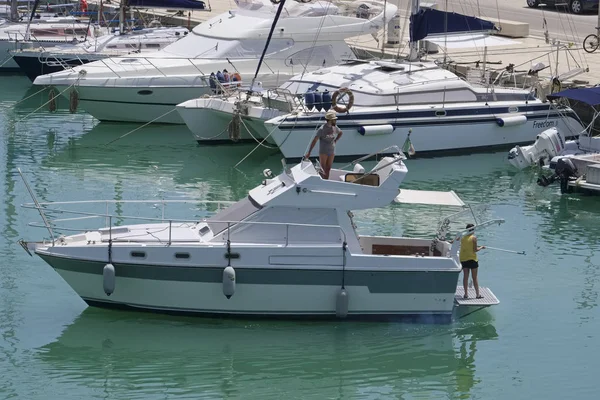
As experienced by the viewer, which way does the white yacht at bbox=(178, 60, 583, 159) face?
facing the viewer and to the left of the viewer

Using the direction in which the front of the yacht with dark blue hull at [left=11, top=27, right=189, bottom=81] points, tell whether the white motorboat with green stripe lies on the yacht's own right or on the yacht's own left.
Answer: on the yacht's own left

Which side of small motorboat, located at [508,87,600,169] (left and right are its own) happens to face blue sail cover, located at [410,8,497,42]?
left

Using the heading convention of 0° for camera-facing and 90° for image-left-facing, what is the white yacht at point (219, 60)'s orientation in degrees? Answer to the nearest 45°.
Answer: approximately 45°

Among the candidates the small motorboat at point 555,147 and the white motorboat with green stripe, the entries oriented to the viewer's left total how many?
1

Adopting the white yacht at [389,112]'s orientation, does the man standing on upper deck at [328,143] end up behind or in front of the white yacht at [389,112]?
in front

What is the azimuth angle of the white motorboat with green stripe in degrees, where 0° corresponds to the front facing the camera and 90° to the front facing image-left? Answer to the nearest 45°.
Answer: approximately 90°

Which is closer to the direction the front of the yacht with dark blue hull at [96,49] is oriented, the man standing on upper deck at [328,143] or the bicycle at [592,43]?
the man standing on upper deck

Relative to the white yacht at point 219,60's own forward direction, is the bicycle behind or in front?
behind

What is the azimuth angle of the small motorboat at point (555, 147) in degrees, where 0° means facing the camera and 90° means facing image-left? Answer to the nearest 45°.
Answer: approximately 225°

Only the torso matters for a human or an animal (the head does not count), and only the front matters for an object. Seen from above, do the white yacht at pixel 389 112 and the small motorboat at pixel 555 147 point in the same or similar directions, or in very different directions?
very different directions

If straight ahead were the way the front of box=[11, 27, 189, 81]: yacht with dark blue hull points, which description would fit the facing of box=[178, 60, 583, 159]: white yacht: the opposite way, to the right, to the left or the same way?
the same way

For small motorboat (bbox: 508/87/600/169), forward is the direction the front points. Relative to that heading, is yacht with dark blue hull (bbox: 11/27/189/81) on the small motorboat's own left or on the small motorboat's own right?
on the small motorboat's own left
